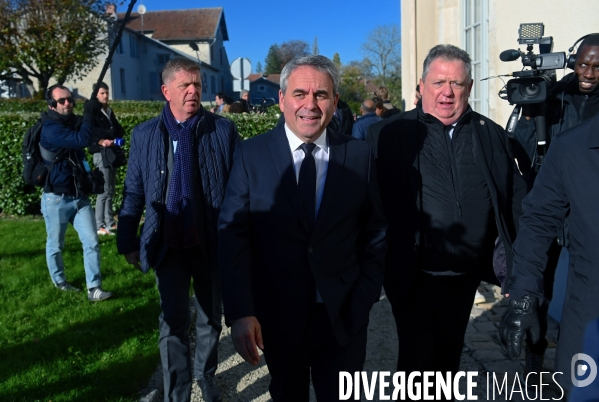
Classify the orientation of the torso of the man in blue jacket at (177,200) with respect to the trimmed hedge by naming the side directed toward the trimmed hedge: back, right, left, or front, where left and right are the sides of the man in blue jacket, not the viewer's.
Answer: back

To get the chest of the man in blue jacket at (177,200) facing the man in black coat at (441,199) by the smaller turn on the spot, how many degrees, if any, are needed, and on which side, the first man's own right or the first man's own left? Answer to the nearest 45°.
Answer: approximately 45° to the first man's own left

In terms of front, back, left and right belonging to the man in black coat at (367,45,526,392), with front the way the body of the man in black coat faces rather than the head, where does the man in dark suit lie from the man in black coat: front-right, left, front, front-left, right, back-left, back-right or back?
front-right

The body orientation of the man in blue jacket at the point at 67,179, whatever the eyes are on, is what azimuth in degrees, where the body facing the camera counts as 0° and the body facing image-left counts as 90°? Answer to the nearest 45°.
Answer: approximately 315°

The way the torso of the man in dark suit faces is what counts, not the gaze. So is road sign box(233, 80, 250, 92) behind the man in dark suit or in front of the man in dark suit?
behind

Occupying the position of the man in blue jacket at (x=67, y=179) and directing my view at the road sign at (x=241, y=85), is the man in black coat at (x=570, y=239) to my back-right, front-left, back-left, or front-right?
back-right

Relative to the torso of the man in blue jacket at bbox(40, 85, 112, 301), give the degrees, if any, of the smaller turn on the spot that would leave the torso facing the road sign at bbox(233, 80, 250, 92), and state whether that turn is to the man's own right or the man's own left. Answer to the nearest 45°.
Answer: approximately 90° to the man's own left
